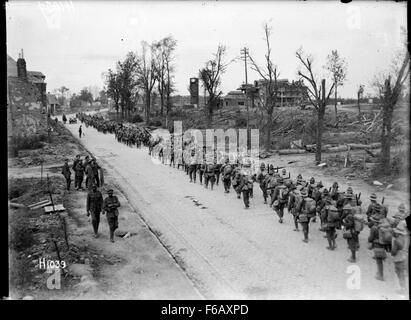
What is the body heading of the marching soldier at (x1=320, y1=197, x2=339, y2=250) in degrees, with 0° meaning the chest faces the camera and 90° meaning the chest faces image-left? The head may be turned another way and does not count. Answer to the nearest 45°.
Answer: approximately 135°

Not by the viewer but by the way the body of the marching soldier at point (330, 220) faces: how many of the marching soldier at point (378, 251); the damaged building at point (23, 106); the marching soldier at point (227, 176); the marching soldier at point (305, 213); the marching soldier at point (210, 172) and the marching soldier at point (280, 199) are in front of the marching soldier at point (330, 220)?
5

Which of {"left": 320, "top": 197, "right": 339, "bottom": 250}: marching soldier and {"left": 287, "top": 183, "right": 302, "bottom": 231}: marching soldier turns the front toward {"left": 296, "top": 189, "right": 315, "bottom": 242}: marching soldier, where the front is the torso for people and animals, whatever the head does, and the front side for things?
{"left": 320, "top": 197, "right": 339, "bottom": 250}: marching soldier

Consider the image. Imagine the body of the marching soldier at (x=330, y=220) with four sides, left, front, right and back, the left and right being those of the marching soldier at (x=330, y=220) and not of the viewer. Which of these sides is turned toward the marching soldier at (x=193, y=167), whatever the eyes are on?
front

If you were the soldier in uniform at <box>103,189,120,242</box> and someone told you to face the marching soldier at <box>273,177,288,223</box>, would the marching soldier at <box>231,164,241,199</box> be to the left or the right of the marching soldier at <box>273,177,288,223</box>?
left

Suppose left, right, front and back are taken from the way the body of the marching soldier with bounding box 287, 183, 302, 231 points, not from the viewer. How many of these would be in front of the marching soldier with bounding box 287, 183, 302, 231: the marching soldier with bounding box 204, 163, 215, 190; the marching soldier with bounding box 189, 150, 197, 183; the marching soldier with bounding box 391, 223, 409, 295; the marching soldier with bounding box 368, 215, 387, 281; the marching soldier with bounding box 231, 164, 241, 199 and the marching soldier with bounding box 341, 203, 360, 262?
3

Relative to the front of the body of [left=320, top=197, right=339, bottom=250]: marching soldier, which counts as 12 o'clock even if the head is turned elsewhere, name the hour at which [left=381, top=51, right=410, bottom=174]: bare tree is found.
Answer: The bare tree is roughly at 2 o'clock from the marching soldier.

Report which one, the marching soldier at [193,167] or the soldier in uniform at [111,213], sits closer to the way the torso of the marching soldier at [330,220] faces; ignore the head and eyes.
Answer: the marching soldier

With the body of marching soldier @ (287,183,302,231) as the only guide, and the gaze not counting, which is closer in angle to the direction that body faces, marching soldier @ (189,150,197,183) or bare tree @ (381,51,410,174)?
the marching soldier

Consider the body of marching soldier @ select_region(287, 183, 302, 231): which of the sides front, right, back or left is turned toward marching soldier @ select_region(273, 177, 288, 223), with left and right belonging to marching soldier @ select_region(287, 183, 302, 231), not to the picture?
front

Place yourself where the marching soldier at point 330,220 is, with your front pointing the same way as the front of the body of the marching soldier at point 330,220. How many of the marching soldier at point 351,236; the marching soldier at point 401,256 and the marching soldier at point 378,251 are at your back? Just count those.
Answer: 3

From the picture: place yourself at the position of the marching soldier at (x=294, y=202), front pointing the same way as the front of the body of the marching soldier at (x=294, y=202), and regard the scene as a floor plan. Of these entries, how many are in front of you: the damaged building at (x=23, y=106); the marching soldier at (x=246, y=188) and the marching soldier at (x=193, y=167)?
3

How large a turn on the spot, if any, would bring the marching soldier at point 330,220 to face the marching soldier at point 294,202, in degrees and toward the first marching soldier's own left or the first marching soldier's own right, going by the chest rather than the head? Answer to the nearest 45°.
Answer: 0° — they already face them

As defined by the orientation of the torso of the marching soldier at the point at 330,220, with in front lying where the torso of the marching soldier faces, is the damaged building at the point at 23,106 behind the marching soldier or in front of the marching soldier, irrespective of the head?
in front

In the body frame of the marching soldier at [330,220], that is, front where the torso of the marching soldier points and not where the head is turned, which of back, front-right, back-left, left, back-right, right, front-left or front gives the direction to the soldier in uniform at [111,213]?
front-left

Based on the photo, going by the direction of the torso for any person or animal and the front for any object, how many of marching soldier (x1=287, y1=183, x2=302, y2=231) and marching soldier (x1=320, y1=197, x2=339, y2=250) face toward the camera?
0
